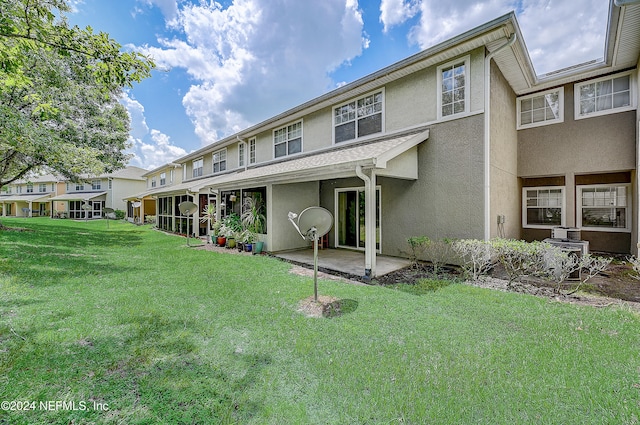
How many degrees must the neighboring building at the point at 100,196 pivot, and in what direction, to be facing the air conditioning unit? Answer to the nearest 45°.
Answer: approximately 45° to its left

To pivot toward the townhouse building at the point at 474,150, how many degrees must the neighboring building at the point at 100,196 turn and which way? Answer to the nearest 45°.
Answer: approximately 45° to its left

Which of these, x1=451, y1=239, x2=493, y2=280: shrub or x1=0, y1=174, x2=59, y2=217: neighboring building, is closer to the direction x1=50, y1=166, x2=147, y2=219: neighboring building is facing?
the shrub

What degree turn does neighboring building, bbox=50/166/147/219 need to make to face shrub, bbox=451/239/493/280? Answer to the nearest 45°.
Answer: approximately 45° to its left

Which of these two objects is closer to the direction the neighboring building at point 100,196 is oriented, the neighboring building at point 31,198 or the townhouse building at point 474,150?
the townhouse building

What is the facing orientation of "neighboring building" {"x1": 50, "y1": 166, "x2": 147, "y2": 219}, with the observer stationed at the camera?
facing the viewer and to the left of the viewer

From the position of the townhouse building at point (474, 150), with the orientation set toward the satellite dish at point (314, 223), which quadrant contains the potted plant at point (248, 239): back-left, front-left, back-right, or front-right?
front-right

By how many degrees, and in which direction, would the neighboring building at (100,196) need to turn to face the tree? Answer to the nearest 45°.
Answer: approximately 45° to its left

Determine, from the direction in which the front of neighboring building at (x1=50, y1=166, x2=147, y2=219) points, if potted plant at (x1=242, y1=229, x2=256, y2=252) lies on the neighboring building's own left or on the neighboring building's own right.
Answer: on the neighboring building's own left

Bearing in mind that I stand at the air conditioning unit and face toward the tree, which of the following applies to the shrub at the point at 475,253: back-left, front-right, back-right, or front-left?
front-left

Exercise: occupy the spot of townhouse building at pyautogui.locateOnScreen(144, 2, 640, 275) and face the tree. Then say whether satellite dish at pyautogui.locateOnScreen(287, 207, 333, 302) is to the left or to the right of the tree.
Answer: left

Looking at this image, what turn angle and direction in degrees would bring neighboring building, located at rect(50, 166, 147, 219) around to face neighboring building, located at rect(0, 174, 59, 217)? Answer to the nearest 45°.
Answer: approximately 90° to its right
